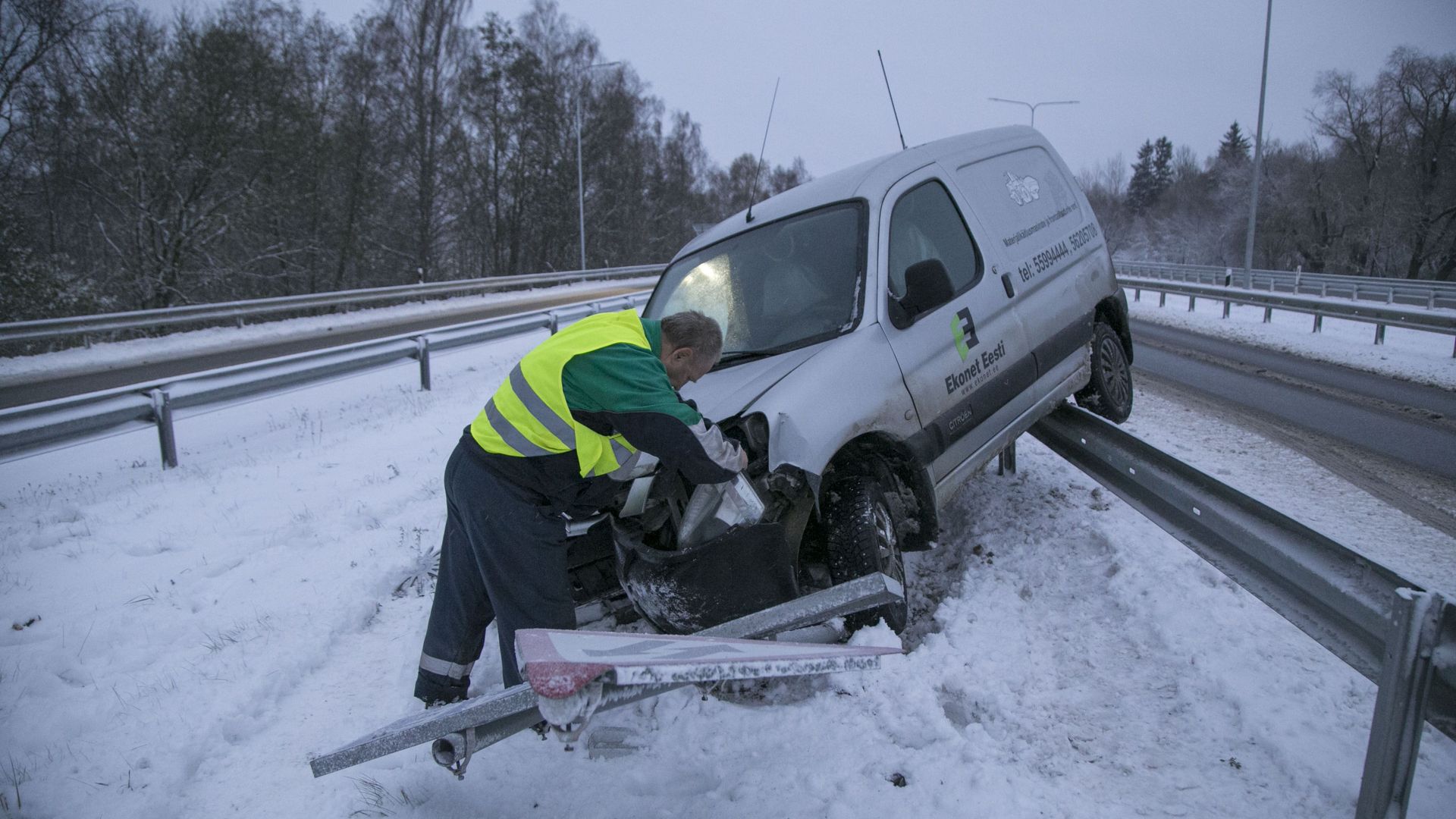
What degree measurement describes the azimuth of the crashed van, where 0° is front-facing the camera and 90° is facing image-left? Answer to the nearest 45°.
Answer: approximately 45°

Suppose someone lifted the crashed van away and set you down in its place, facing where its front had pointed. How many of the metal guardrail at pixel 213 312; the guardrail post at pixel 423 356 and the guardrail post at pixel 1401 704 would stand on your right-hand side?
2

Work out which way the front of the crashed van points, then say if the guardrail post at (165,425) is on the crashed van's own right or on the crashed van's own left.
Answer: on the crashed van's own right

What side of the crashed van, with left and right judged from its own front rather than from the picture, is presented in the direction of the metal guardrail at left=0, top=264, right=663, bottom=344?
right

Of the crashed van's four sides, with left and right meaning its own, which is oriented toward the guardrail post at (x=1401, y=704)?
left

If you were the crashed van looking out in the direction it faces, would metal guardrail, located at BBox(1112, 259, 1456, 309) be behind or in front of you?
behind

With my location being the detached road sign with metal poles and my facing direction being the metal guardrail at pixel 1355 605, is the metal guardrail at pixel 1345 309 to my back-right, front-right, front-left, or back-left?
front-left

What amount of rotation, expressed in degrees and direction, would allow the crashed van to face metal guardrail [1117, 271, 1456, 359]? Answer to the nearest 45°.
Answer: approximately 180°

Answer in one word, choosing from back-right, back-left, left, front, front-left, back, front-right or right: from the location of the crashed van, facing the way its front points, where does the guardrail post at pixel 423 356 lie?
right

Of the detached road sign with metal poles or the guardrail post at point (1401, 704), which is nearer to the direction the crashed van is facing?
the detached road sign with metal poles
